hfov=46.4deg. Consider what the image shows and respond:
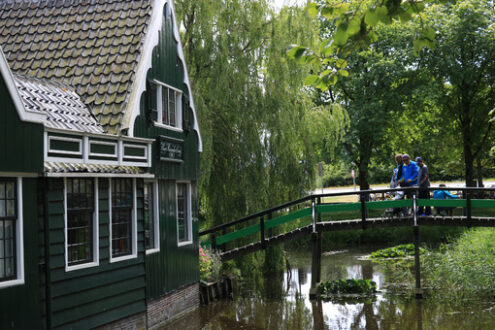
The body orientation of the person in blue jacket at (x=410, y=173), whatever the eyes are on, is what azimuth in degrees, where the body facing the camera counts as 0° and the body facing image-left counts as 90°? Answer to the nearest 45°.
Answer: approximately 45°

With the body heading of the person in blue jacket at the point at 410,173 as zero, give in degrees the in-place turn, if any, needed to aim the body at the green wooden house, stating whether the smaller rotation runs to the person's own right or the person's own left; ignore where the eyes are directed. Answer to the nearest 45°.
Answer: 0° — they already face it

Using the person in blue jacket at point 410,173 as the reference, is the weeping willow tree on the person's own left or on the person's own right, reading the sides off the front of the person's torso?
on the person's own right

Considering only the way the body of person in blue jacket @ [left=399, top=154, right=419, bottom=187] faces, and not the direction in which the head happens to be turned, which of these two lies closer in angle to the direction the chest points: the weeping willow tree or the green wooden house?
the green wooden house
